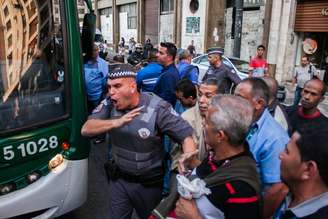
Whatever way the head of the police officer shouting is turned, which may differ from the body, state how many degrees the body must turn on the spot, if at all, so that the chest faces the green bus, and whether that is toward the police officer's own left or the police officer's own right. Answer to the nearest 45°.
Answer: approximately 90° to the police officer's own right

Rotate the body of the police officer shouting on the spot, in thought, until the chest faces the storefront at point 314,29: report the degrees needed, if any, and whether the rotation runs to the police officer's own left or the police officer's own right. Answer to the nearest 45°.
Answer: approximately 180°

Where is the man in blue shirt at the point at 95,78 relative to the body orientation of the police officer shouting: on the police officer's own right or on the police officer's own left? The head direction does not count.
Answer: on the police officer's own right

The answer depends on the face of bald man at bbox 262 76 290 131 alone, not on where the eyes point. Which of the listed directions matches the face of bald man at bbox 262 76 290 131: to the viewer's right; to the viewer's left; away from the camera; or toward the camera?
to the viewer's left

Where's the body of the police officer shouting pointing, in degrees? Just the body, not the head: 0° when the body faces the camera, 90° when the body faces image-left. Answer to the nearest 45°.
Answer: approximately 45°

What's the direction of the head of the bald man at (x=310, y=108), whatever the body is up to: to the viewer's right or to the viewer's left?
to the viewer's left

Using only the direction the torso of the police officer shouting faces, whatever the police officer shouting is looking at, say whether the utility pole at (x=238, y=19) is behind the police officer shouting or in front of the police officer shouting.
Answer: behind

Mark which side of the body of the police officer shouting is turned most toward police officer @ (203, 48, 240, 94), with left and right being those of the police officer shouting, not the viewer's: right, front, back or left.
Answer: back

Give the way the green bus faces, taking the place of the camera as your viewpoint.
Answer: facing the viewer and to the right of the viewer

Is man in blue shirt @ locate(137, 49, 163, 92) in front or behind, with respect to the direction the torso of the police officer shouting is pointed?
behind

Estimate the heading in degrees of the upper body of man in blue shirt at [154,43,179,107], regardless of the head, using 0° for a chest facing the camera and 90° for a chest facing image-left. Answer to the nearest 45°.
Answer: approximately 90°

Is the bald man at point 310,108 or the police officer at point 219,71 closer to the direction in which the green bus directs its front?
the bald man
